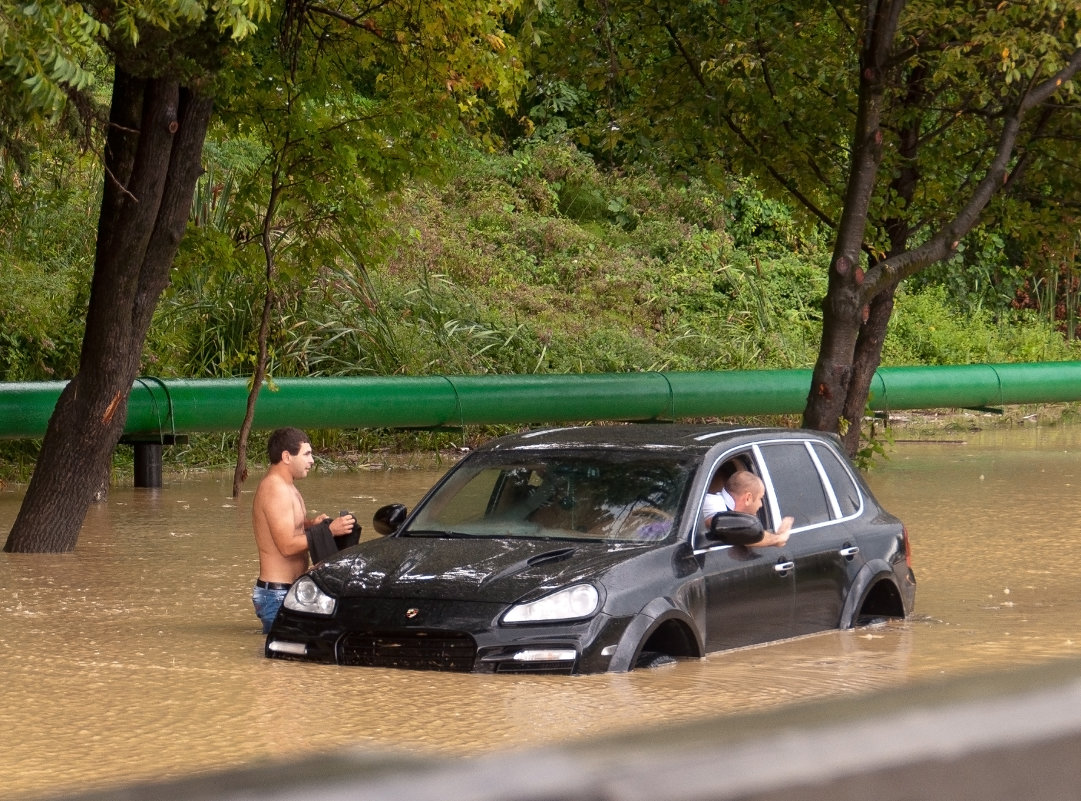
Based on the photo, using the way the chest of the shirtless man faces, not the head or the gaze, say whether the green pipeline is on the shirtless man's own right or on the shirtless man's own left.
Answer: on the shirtless man's own left

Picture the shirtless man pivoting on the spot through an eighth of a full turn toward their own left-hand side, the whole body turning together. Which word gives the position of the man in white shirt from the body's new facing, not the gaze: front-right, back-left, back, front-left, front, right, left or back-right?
front-right

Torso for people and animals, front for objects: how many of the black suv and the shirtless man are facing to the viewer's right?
1

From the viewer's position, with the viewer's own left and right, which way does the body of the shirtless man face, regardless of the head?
facing to the right of the viewer

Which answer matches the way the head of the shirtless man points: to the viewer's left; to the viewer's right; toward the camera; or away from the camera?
to the viewer's right

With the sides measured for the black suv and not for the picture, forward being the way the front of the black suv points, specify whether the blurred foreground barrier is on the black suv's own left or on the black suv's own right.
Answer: on the black suv's own left

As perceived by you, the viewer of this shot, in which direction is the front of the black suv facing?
facing the viewer and to the left of the viewer

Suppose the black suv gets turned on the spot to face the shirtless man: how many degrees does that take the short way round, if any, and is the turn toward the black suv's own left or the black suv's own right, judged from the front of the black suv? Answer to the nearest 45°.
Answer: approximately 45° to the black suv's own right

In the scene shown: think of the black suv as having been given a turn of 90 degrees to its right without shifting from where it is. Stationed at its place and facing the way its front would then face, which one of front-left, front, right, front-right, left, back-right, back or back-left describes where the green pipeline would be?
front-right

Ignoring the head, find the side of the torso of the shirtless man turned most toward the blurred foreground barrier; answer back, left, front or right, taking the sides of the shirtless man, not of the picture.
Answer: right
